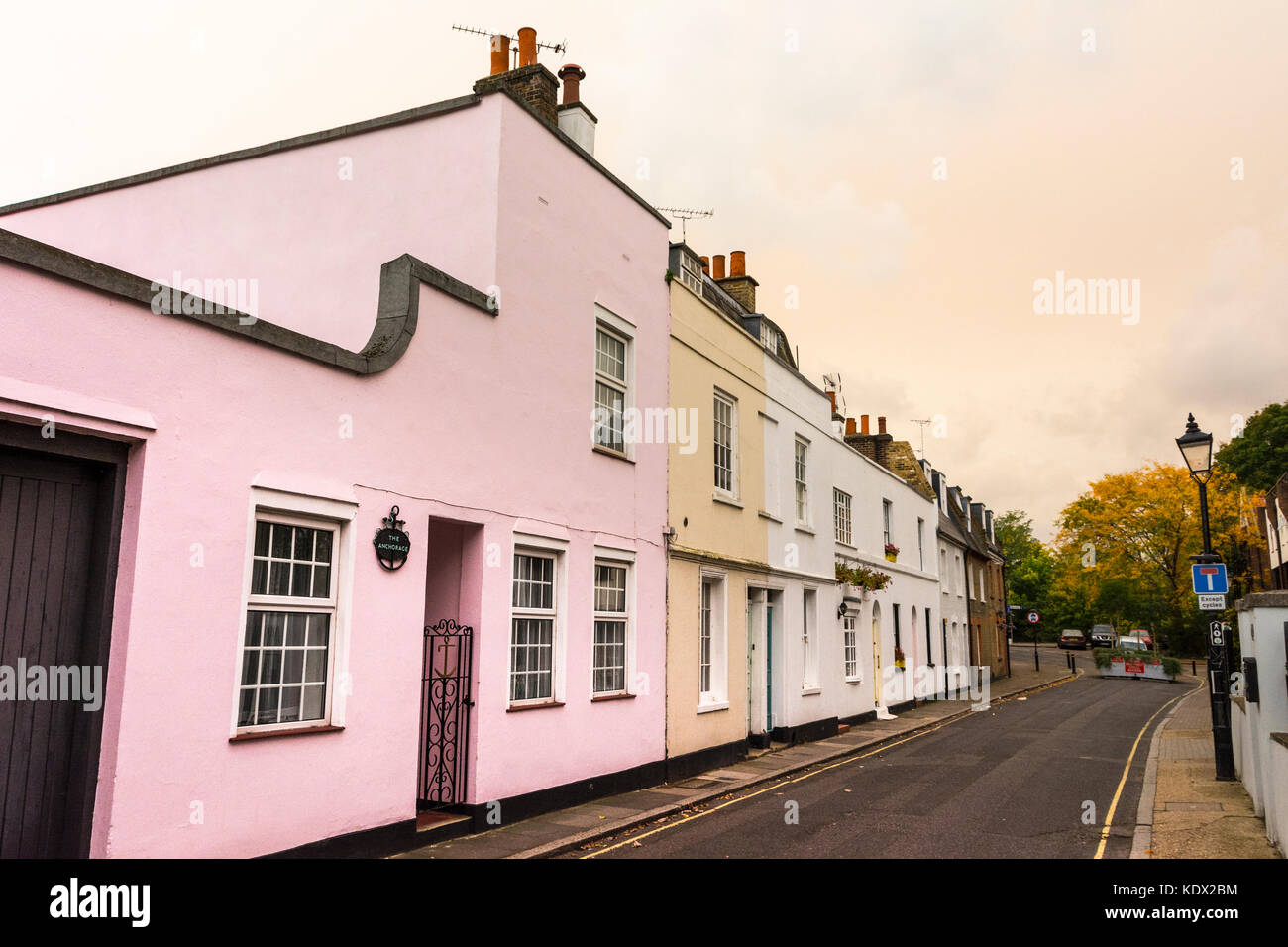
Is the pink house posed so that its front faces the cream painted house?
no

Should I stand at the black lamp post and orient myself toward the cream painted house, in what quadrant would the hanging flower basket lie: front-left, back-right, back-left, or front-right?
front-right

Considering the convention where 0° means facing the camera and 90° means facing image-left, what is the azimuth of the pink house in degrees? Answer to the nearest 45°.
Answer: approximately 315°

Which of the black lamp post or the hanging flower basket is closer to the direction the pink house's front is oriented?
the black lamp post

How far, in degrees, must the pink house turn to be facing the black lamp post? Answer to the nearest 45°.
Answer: approximately 45° to its left

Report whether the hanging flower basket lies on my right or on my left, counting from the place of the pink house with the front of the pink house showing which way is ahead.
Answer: on my left

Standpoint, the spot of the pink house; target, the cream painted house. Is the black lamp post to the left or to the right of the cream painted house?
right

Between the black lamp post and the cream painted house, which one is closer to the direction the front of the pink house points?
the black lamp post
